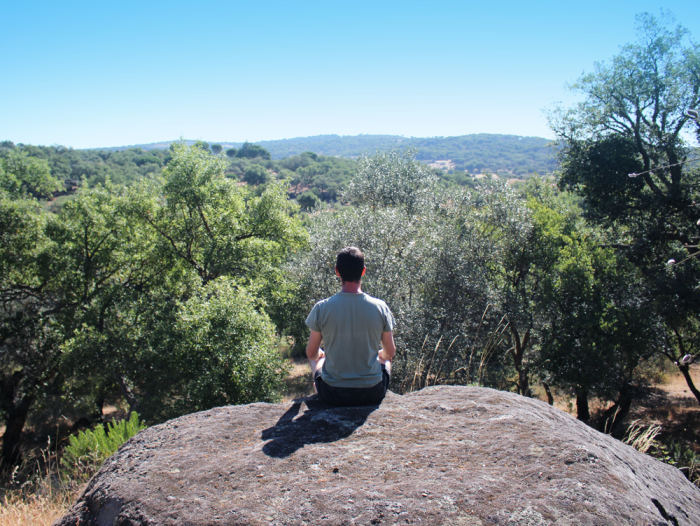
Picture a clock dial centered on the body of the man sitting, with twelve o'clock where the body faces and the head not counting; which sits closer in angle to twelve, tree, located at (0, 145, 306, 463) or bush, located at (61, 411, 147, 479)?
the tree

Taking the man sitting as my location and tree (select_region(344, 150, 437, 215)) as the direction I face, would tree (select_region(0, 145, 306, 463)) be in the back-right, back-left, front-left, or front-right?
front-left

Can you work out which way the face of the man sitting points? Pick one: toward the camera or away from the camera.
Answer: away from the camera

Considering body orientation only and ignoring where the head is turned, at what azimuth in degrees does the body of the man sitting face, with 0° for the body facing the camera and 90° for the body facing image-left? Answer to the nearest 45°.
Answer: approximately 180°

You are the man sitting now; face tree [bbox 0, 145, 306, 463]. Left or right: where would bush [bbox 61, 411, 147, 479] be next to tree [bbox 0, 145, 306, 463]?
left

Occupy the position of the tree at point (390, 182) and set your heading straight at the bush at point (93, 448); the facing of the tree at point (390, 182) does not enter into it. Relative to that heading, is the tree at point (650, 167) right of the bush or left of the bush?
left

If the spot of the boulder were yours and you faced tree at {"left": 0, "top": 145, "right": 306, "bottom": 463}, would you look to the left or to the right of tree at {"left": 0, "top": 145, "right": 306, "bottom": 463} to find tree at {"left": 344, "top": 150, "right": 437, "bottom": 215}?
right

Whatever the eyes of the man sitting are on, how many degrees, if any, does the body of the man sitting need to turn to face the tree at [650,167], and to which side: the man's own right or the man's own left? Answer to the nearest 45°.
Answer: approximately 45° to the man's own right

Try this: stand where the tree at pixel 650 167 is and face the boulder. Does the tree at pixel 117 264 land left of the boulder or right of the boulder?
right

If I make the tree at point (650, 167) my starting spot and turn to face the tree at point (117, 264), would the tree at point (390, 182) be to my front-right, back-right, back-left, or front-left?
front-right

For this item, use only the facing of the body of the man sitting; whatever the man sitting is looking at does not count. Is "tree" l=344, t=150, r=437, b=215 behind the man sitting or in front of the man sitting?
in front

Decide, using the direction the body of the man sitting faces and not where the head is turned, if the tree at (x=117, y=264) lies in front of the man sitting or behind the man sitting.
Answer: in front

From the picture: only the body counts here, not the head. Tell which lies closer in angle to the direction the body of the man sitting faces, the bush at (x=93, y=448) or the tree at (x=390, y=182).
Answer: the tree

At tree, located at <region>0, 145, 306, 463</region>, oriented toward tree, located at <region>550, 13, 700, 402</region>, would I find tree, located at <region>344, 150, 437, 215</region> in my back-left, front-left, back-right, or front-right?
front-left

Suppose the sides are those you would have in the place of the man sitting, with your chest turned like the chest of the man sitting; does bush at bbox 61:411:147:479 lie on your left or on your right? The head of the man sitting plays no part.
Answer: on your left
